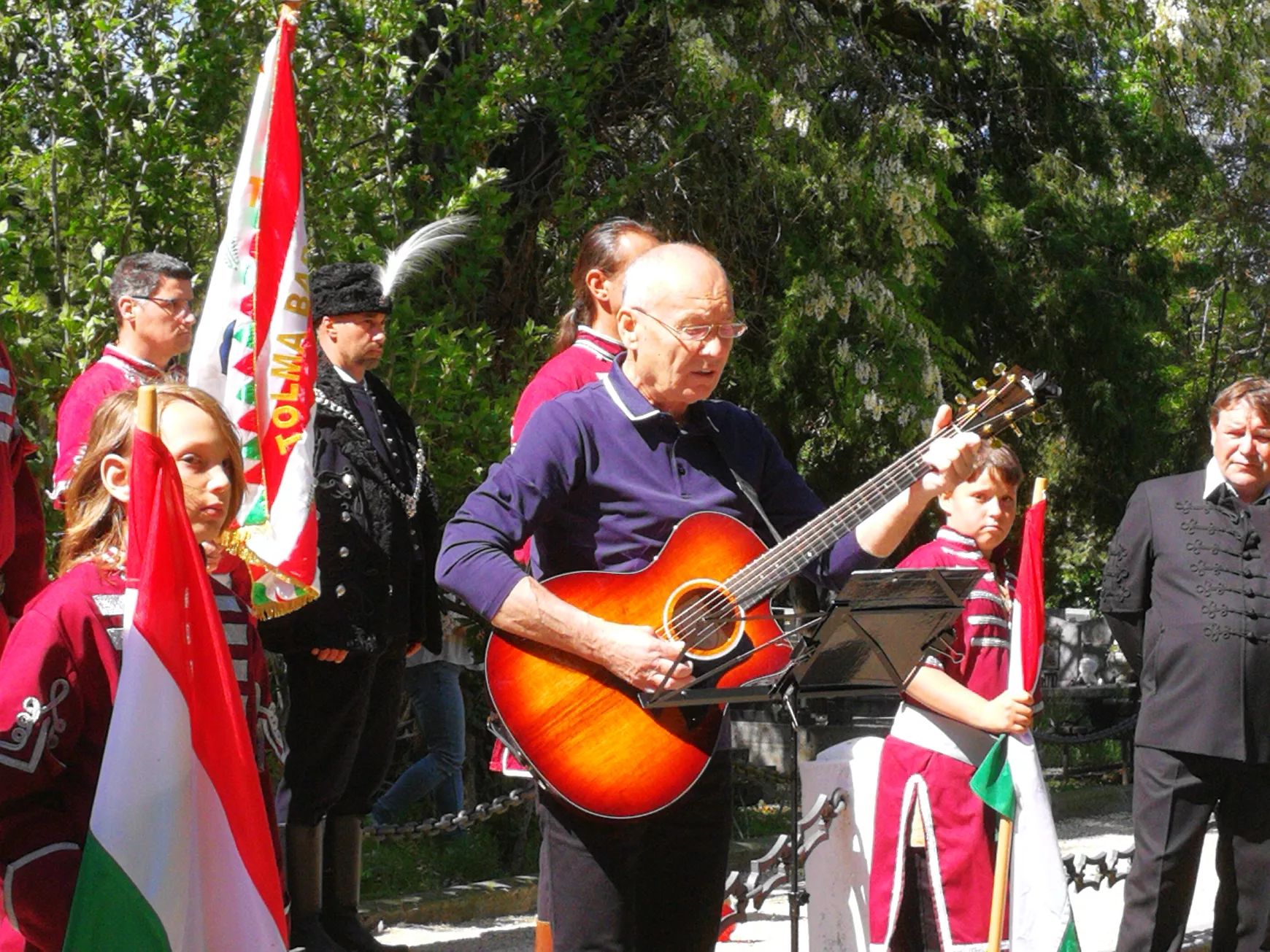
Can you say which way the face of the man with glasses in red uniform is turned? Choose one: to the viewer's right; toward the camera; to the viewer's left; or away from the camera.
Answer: to the viewer's right

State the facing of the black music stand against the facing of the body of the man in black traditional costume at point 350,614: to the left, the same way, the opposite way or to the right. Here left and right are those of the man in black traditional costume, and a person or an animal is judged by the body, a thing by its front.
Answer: the opposite way

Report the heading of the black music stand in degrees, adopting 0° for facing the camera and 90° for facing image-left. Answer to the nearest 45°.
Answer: approximately 135°

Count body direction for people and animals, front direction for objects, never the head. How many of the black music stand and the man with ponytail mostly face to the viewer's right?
1

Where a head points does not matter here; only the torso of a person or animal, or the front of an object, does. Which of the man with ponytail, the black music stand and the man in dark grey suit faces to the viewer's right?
the man with ponytail

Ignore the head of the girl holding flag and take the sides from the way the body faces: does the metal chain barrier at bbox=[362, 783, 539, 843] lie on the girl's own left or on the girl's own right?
on the girl's own left

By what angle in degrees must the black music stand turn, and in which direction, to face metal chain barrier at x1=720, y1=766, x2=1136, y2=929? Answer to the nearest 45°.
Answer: approximately 45° to its right
